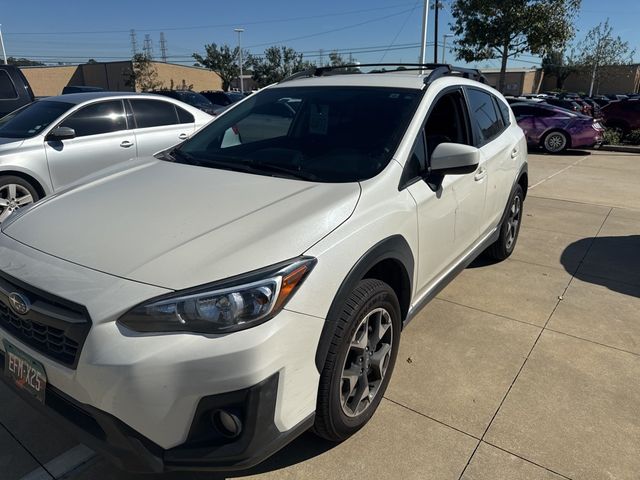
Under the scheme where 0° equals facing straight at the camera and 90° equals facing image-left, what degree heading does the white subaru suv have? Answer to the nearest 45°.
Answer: approximately 45°

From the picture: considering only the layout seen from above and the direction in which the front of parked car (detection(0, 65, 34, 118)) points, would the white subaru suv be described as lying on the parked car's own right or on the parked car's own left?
on the parked car's own left

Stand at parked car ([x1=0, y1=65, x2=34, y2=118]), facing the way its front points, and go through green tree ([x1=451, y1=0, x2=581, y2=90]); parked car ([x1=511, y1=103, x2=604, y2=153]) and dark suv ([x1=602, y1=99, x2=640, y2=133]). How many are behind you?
3

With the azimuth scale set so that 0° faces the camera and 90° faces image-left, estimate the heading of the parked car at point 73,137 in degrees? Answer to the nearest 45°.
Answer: approximately 45°

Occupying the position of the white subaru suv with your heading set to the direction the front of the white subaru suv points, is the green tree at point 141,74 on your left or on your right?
on your right

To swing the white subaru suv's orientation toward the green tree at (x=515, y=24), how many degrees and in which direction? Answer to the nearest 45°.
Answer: approximately 180°

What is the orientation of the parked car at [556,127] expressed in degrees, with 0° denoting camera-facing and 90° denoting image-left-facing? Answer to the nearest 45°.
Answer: approximately 90°

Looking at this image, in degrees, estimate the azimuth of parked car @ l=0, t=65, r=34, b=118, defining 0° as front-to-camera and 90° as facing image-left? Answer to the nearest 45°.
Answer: approximately 90°

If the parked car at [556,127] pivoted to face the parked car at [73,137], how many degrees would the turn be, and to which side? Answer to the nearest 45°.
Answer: approximately 45° to its left

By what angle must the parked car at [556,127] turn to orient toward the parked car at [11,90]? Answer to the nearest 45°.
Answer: approximately 45° to its left
